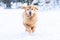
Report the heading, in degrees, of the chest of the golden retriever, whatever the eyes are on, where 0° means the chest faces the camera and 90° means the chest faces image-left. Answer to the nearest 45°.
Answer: approximately 0°
